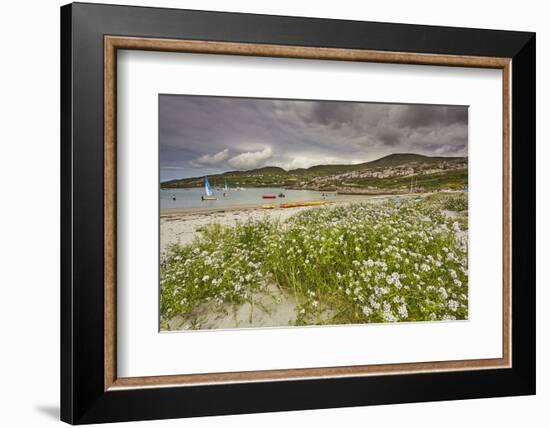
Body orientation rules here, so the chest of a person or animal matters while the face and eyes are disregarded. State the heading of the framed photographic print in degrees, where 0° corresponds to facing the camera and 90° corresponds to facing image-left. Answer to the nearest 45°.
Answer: approximately 315°
